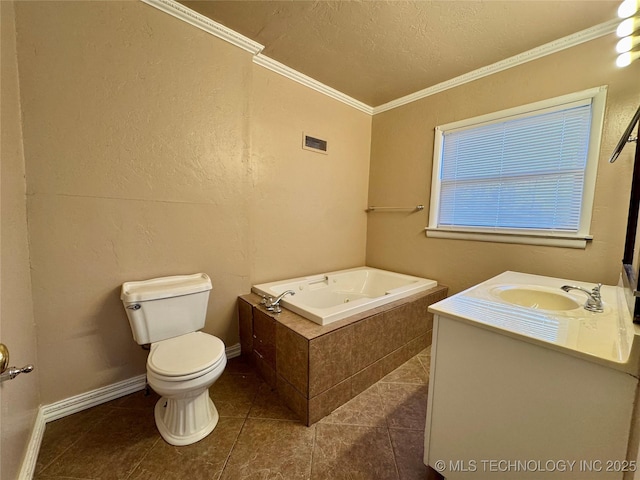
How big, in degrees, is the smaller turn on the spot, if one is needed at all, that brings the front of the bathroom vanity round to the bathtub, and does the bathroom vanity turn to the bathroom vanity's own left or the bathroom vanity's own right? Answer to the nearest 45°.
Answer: approximately 45° to the bathroom vanity's own right

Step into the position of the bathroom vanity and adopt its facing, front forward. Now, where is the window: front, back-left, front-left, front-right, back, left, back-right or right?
right

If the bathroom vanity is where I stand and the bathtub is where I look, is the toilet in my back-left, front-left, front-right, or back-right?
front-left

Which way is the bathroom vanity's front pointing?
to the viewer's left

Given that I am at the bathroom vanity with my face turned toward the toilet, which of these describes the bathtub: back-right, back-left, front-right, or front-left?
front-right

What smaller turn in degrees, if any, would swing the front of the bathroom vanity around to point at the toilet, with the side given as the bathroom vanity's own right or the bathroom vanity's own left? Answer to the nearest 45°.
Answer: approximately 45° to the bathroom vanity's own left

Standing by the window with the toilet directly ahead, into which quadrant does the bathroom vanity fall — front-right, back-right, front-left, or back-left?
front-left

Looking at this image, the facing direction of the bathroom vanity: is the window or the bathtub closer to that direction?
the bathtub

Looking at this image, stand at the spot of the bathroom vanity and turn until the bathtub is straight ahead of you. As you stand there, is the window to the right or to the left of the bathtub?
right
